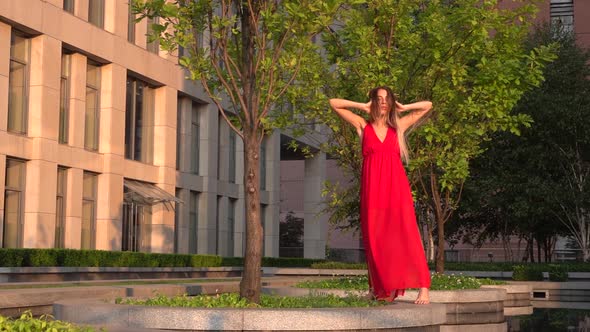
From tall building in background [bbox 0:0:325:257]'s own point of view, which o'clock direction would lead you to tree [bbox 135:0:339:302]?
The tree is roughly at 1 o'clock from the tall building in background.

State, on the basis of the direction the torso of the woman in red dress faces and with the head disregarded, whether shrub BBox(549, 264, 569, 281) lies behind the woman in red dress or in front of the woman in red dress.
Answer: behind

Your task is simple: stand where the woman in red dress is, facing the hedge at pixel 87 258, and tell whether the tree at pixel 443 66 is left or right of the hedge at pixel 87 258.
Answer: right

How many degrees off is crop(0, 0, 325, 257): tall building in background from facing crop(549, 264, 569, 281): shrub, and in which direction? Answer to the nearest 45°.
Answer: approximately 45° to its left

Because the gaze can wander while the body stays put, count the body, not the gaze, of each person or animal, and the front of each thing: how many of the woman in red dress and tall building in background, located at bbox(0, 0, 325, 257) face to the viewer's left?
0

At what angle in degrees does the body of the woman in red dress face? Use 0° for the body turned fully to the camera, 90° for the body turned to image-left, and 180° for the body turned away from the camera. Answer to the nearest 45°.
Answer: approximately 0°

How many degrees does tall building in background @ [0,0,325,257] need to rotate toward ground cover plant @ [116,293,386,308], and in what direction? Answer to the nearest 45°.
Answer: approximately 45° to its right

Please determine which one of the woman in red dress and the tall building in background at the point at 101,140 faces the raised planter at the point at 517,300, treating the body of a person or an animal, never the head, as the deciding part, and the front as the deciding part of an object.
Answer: the tall building in background

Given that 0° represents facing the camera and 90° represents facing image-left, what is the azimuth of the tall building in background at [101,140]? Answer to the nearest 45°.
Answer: approximately 315°

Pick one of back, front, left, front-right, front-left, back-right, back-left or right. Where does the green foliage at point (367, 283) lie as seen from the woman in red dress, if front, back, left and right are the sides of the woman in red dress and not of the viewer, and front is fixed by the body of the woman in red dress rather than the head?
back

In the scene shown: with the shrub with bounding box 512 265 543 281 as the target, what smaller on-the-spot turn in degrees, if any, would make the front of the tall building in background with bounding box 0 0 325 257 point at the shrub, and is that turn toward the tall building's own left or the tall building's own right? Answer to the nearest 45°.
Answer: approximately 45° to the tall building's own left
